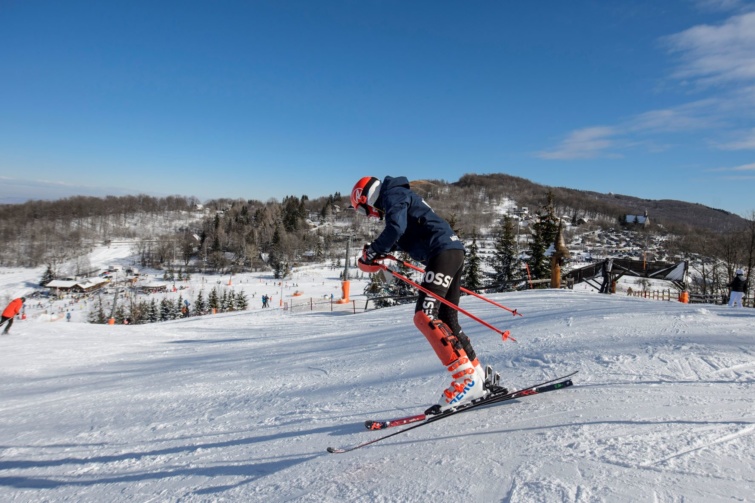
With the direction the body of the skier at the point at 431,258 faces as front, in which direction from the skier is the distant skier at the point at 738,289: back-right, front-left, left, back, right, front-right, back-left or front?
back-right

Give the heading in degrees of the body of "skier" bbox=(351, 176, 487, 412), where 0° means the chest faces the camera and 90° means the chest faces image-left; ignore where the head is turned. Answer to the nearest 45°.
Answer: approximately 90°

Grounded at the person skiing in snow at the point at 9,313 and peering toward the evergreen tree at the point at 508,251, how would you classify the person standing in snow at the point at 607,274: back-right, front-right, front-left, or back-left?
front-right

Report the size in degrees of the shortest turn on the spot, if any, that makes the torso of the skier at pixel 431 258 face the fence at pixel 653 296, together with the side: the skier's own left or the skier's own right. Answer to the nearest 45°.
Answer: approximately 135° to the skier's own right

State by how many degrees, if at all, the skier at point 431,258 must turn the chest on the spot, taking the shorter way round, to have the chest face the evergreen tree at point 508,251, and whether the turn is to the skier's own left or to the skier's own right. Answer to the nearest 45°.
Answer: approximately 90° to the skier's own right

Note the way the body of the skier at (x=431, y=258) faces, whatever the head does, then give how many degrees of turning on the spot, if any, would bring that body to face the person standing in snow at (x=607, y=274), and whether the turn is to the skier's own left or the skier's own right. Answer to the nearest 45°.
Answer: approximately 135° to the skier's own right

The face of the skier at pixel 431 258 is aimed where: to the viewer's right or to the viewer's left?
to the viewer's left

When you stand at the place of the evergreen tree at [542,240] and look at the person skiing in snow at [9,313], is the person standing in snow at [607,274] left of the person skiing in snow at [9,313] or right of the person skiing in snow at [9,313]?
left
